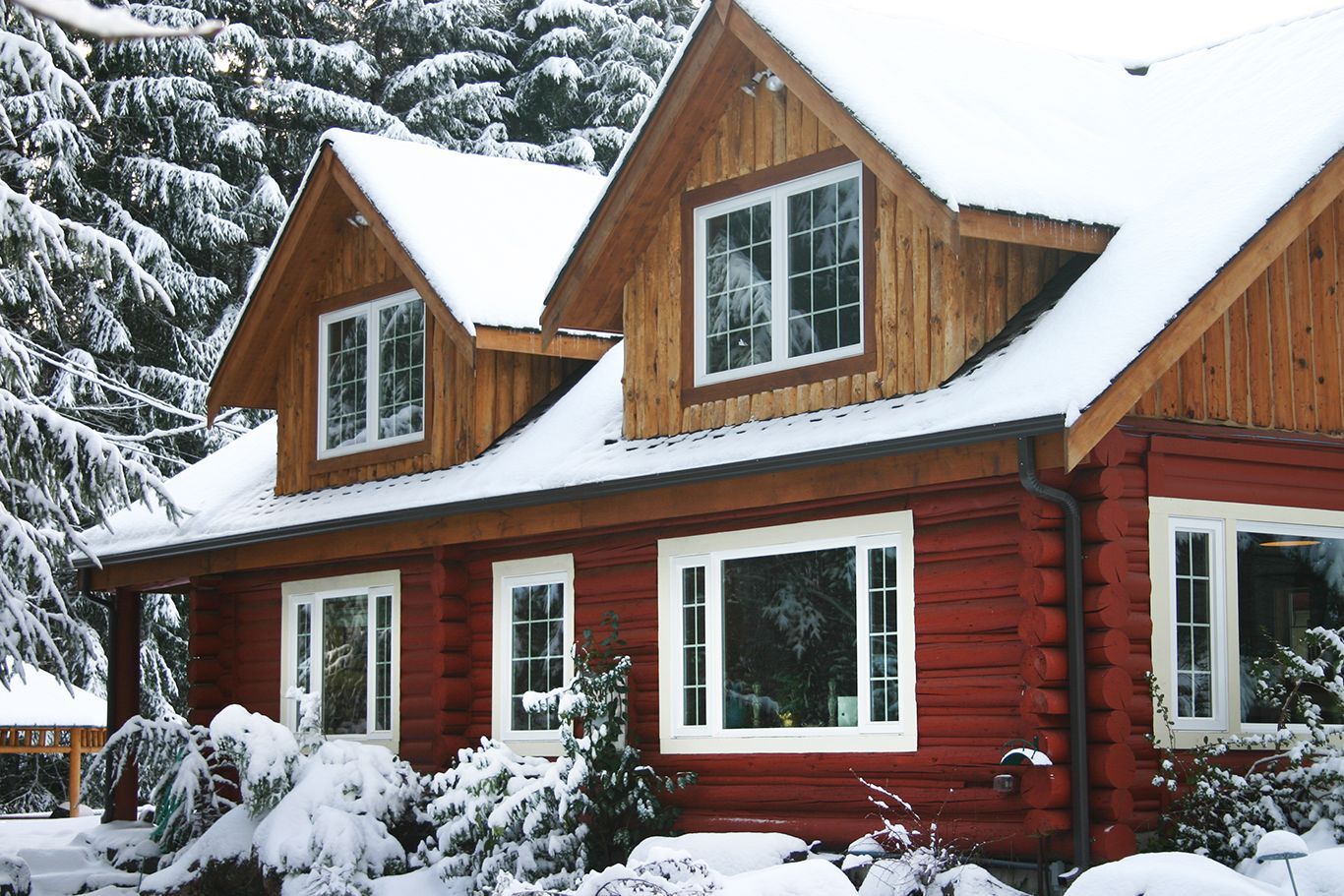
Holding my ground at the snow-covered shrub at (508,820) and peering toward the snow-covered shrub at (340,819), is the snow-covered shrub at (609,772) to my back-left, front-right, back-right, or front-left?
back-right

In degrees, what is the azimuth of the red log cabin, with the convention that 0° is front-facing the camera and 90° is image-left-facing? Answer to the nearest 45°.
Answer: approximately 45°

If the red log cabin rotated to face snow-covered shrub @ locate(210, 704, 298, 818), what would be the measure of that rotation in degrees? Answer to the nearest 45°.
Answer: approximately 90° to its right

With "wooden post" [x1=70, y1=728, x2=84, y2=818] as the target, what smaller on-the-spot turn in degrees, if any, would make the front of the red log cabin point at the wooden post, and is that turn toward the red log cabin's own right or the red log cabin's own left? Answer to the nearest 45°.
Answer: approximately 90° to the red log cabin's own right

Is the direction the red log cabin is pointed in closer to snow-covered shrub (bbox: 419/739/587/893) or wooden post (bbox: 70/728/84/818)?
the snow-covered shrub

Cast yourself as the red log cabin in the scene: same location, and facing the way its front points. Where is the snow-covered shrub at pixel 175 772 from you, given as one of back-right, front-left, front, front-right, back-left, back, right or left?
right

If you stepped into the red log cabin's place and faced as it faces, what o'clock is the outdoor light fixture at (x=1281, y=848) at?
The outdoor light fixture is roughly at 10 o'clock from the red log cabin.

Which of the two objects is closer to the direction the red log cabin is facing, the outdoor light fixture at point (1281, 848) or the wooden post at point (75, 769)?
the outdoor light fixture

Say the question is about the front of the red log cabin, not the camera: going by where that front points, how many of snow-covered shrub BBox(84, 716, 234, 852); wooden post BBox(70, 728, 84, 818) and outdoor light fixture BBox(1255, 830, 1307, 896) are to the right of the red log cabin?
2
